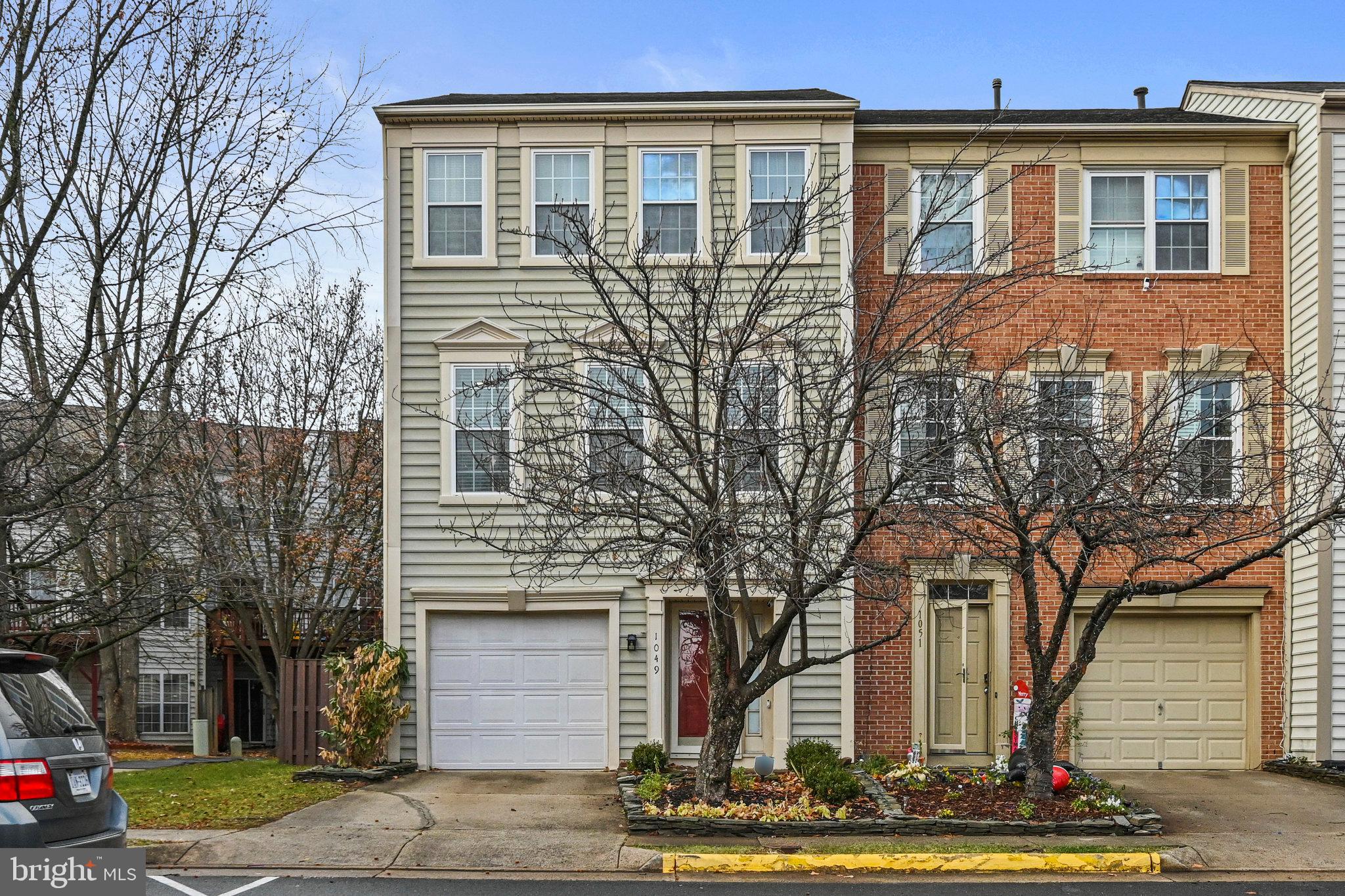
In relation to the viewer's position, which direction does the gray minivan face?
facing away from the viewer and to the left of the viewer

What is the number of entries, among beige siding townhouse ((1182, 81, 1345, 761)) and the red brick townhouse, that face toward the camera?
2

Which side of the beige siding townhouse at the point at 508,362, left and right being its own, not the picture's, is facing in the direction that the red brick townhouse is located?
left

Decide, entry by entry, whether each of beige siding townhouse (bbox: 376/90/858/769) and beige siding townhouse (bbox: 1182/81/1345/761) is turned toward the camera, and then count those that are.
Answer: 2

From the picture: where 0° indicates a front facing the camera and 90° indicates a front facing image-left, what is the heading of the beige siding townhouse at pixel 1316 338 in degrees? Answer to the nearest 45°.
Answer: approximately 0°
